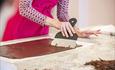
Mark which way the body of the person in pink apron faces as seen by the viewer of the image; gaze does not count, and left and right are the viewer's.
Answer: facing the viewer and to the right of the viewer
